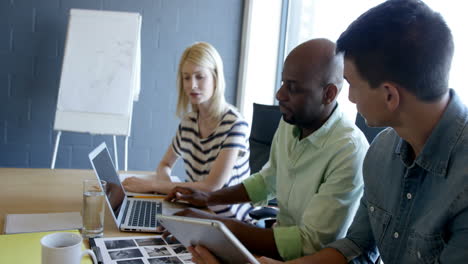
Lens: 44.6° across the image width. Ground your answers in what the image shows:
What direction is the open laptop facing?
to the viewer's right

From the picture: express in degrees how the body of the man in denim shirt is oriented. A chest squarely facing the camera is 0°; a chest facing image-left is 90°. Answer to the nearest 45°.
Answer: approximately 45°

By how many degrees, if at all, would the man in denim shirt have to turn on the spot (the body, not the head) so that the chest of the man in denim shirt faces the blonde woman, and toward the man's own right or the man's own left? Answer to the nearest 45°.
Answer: approximately 90° to the man's own right

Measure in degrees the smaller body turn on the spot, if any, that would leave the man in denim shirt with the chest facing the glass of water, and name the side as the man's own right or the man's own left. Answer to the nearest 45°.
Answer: approximately 45° to the man's own right

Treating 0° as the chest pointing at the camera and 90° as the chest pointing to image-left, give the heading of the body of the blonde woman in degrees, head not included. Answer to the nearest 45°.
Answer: approximately 45°
